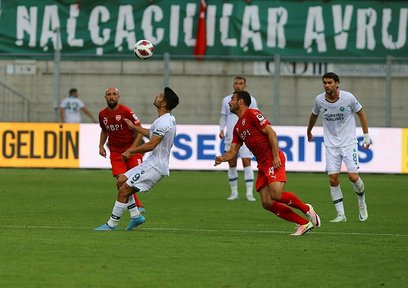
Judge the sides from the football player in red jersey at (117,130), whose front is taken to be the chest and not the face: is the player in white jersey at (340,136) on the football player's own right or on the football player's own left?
on the football player's own left

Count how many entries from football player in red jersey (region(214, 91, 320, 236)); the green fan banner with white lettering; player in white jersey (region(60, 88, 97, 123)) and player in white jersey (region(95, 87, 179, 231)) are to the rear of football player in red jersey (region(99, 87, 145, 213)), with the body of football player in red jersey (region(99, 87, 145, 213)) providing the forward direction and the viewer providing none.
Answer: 2

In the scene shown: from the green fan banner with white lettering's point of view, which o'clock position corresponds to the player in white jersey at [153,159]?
The player in white jersey is roughly at 12 o'clock from the green fan banner with white lettering.

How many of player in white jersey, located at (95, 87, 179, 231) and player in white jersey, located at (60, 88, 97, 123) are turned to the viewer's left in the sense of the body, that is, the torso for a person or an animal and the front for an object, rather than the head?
1

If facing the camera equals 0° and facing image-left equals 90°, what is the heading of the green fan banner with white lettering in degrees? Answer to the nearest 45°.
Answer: approximately 0°

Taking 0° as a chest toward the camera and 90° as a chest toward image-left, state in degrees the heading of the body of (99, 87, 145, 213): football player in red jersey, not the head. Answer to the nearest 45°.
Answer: approximately 0°

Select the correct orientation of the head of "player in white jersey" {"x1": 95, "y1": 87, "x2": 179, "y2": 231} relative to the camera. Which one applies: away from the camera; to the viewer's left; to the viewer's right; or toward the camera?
to the viewer's left

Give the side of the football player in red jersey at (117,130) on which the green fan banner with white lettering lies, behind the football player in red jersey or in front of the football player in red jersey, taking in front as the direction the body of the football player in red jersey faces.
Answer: behind

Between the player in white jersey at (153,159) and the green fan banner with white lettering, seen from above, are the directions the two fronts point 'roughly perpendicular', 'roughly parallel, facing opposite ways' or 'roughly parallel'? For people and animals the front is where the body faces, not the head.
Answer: roughly perpendicular

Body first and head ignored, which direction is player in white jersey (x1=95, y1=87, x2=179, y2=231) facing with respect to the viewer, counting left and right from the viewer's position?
facing to the left of the viewer
